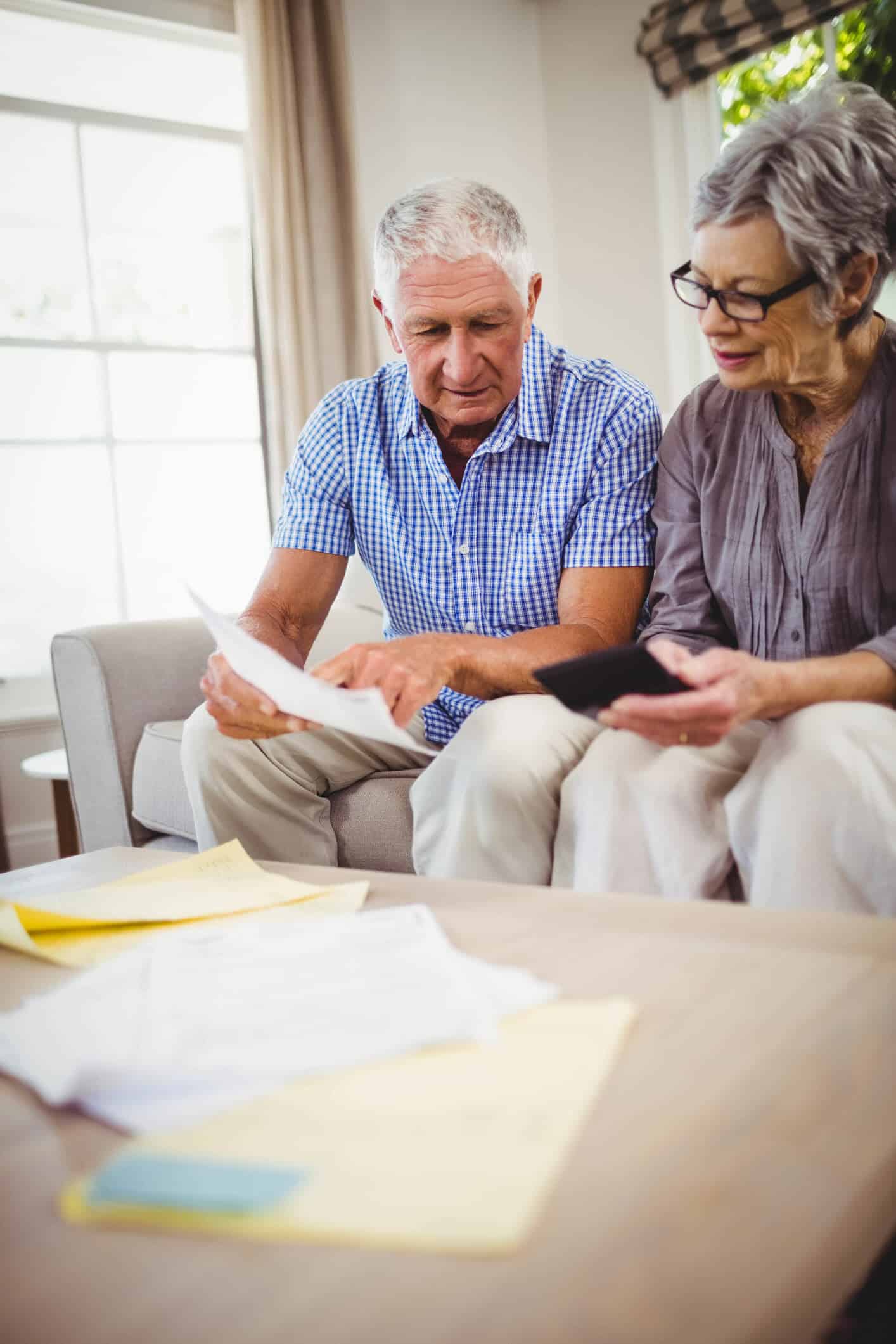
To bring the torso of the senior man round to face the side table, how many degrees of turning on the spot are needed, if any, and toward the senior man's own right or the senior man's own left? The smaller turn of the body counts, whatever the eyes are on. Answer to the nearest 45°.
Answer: approximately 135° to the senior man's own right

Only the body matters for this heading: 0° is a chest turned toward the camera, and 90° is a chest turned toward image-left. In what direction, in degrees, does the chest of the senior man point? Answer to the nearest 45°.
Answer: approximately 0°

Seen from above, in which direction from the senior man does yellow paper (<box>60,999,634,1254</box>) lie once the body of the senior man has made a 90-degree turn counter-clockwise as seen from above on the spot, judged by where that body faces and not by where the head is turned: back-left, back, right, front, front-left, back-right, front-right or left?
right

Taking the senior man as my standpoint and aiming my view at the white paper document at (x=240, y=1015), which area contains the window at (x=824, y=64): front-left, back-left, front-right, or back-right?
back-left

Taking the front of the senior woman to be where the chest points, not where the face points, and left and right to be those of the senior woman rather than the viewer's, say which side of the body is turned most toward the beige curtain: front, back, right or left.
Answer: right

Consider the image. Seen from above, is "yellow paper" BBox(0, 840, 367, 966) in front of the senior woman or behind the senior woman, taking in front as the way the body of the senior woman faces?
in front

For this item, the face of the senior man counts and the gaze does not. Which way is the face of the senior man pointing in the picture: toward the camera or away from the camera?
toward the camera

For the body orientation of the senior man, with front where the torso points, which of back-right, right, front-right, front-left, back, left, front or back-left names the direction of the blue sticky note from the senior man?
front

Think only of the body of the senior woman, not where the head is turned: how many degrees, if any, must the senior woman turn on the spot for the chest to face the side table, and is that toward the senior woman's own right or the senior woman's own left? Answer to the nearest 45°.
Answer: approximately 90° to the senior woman's own right

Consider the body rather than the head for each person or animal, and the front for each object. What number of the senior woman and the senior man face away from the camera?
0

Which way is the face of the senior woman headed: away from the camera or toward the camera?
toward the camera

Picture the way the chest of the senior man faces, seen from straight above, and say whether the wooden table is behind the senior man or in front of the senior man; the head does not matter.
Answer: in front

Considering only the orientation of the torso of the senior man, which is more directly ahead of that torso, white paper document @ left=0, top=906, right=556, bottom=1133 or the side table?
the white paper document

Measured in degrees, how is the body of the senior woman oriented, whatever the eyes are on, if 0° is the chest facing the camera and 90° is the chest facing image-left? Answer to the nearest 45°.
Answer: approximately 45°
